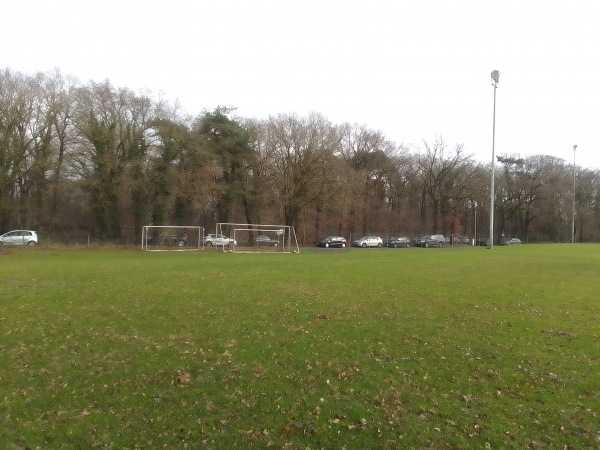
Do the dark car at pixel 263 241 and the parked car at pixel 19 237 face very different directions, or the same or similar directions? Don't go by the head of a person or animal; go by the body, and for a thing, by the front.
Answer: very different directions

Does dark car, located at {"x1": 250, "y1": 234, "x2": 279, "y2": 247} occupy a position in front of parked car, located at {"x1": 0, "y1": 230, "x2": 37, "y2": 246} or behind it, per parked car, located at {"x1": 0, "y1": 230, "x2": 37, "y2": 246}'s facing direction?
behind

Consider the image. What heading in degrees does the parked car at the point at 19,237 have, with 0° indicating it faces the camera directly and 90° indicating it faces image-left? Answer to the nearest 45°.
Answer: approximately 90°
